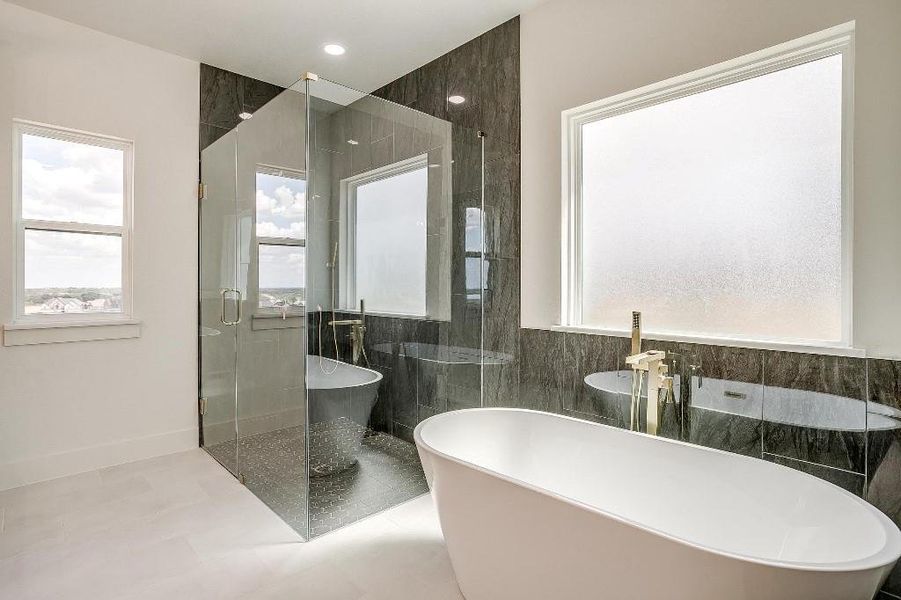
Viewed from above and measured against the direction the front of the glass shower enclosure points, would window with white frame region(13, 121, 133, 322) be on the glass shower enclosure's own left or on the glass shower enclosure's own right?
on the glass shower enclosure's own right

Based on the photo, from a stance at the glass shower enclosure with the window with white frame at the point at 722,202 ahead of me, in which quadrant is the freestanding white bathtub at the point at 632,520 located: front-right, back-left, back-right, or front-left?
front-right

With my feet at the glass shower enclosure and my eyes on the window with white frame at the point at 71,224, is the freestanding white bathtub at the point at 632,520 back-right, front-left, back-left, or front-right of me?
back-left

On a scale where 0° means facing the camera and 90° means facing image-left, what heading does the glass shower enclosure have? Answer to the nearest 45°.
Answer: approximately 45°

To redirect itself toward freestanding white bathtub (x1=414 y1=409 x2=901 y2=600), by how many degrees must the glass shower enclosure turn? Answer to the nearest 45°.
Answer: approximately 90° to its left

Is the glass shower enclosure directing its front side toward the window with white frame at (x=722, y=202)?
no
